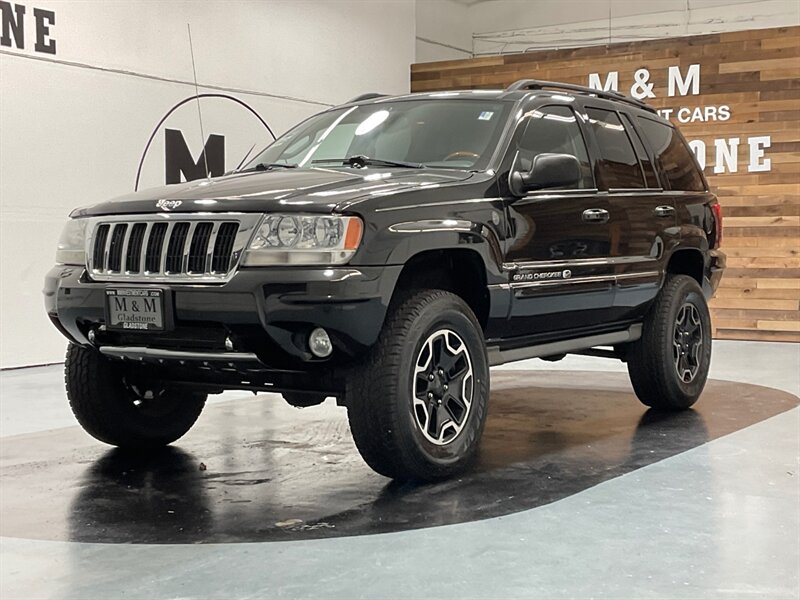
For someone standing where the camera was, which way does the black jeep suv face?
facing the viewer and to the left of the viewer
